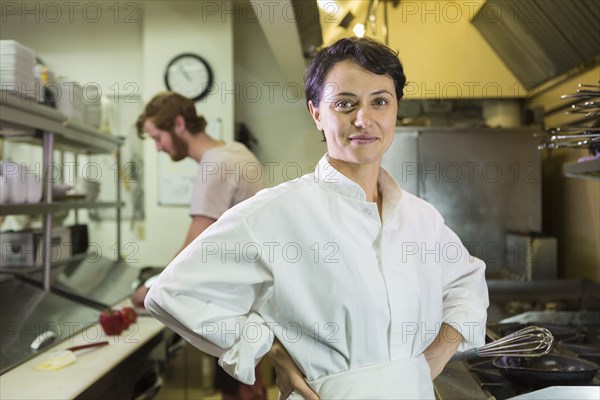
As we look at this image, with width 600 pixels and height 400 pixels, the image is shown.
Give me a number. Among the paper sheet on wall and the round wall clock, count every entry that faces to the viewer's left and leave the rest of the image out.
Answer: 0

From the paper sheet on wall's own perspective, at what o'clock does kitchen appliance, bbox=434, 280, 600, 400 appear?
The kitchen appliance is roughly at 11 o'clock from the paper sheet on wall.

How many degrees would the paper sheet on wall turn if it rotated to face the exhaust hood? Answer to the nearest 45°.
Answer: approximately 45° to its left

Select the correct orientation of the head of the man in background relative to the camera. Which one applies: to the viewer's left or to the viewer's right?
to the viewer's left

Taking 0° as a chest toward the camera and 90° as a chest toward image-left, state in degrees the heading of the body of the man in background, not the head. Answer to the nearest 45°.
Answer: approximately 90°

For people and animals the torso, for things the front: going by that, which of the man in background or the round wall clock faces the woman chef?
the round wall clock

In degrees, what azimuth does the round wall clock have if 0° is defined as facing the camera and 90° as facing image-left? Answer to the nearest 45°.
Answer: approximately 0°

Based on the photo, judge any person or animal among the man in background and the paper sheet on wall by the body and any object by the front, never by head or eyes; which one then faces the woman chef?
the paper sheet on wall

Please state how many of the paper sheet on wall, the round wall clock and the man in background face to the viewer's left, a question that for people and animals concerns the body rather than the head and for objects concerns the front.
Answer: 1

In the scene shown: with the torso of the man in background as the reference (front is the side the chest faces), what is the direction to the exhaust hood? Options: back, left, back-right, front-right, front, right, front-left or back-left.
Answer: back

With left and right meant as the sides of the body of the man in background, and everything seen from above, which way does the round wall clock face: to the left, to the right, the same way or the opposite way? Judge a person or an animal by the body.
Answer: to the left

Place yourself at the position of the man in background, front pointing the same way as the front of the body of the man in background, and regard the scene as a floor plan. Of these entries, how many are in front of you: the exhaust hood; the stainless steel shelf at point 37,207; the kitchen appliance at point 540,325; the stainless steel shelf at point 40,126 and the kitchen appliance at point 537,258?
2
